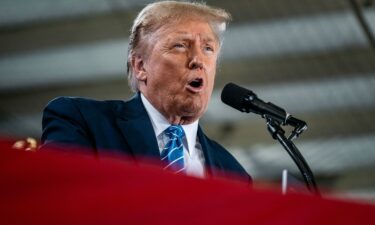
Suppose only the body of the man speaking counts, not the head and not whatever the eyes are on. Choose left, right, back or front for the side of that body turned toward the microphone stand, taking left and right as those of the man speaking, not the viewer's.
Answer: front

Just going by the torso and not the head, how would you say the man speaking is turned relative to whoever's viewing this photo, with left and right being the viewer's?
facing the viewer and to the right of the viewer

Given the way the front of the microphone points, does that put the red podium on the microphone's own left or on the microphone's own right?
on the microphone's own left

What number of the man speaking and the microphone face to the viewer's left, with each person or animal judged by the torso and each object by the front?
1

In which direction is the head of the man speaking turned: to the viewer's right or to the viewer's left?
to the viewer's right

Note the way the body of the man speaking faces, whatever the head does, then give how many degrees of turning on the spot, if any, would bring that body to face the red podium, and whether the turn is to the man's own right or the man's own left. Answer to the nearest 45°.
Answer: approximately 45° to the man's own right

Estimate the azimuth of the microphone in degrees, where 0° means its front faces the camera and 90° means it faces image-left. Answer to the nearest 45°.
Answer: approximately 90°

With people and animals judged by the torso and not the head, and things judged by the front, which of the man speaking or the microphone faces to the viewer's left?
the microphone
